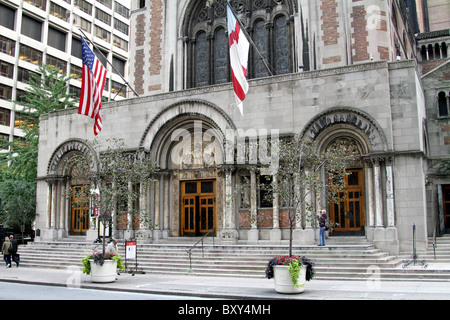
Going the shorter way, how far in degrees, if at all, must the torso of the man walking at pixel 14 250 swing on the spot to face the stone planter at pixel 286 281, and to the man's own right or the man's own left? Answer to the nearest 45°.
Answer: approximately 135° to the man's own left

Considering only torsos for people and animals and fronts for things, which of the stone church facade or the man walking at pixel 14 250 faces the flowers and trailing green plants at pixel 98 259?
the stone church facade

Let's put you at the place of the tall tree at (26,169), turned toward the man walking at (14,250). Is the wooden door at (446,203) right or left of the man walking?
left

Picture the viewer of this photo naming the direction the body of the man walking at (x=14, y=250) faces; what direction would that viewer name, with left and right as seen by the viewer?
facing to the left of the viewer
